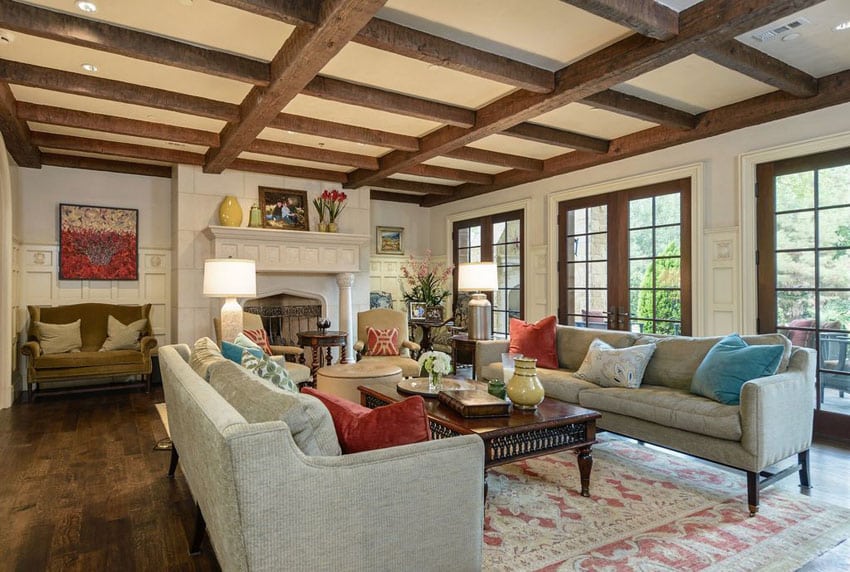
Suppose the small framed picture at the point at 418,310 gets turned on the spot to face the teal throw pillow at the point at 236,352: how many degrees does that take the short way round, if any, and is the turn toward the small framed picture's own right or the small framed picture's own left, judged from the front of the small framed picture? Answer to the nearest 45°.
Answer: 0° — it already faces it

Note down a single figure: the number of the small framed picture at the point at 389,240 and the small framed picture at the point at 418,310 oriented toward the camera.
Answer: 2

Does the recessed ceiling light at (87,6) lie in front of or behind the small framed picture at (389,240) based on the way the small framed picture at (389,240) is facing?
in front

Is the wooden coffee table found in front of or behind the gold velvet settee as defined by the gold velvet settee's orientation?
in front

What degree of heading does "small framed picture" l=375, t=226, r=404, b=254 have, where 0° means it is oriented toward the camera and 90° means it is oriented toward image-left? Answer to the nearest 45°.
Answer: approximately 0°

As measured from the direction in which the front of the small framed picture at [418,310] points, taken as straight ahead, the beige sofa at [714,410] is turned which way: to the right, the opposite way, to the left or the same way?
to the right

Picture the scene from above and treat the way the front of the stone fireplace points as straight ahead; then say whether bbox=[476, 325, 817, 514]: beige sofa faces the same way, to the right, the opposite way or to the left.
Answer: to the right

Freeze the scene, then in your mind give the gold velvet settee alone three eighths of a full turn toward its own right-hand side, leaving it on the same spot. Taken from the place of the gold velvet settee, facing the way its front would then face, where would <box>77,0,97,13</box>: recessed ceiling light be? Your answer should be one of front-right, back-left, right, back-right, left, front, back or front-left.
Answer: back-left

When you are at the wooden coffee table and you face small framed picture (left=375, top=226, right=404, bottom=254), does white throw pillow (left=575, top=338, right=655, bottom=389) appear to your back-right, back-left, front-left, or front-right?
front-right

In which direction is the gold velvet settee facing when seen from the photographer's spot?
facing the viewer

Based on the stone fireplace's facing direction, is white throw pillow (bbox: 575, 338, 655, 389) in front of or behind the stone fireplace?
in front

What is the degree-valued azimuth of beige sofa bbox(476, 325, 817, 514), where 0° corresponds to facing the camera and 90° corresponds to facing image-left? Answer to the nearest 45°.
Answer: approximately 45°

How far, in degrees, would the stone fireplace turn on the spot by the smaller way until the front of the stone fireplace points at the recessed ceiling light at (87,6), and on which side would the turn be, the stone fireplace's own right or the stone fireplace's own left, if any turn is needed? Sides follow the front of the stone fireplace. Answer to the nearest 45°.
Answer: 0° — it already faces it

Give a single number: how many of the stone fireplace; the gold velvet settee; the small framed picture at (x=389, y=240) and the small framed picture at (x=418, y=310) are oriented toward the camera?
4

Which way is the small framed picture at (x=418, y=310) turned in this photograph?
toward the camera
